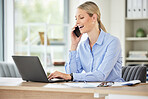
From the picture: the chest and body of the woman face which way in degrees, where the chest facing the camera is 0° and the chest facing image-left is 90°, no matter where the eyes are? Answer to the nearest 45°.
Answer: approximately 45°

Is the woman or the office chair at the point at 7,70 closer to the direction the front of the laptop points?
the woman

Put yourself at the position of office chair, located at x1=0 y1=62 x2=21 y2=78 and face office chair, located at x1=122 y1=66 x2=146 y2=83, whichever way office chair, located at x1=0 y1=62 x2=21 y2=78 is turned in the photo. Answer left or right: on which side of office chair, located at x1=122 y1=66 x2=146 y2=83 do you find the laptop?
right

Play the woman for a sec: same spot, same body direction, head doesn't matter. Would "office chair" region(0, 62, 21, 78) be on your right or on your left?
on your right

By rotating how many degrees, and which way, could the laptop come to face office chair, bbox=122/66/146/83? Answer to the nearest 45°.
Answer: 0° — it already faces it

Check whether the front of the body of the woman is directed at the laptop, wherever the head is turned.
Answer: yes

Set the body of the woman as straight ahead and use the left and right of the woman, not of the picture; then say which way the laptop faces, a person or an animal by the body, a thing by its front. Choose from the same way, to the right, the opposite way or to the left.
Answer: the opposite way

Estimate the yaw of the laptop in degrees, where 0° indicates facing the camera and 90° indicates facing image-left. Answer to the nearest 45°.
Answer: approximately 225°
